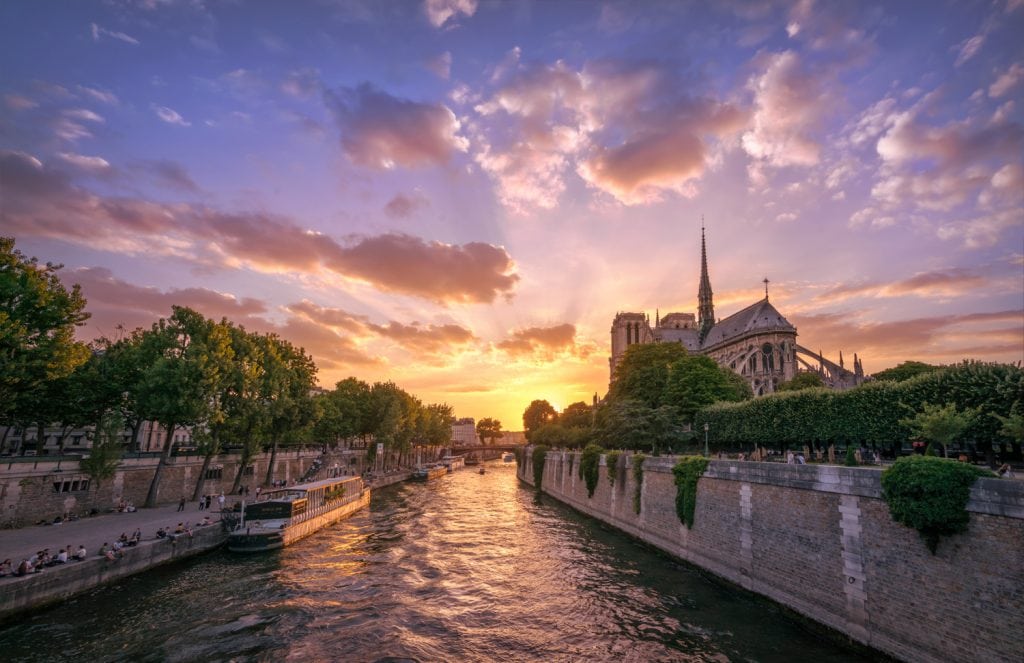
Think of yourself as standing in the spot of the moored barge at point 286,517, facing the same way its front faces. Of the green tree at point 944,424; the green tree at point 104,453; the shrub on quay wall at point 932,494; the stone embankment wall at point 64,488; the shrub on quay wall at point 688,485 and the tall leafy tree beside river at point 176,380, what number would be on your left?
3

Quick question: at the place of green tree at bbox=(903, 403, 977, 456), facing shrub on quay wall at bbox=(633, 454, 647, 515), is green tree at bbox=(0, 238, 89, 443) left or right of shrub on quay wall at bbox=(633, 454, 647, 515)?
left

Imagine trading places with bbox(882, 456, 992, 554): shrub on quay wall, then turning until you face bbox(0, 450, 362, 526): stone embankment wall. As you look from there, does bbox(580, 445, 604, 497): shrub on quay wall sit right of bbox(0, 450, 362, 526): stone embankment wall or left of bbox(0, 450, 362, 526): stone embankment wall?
right

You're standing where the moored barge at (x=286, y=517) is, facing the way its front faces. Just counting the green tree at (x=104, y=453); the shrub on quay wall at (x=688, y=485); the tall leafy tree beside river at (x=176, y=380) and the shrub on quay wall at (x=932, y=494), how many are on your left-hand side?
2
